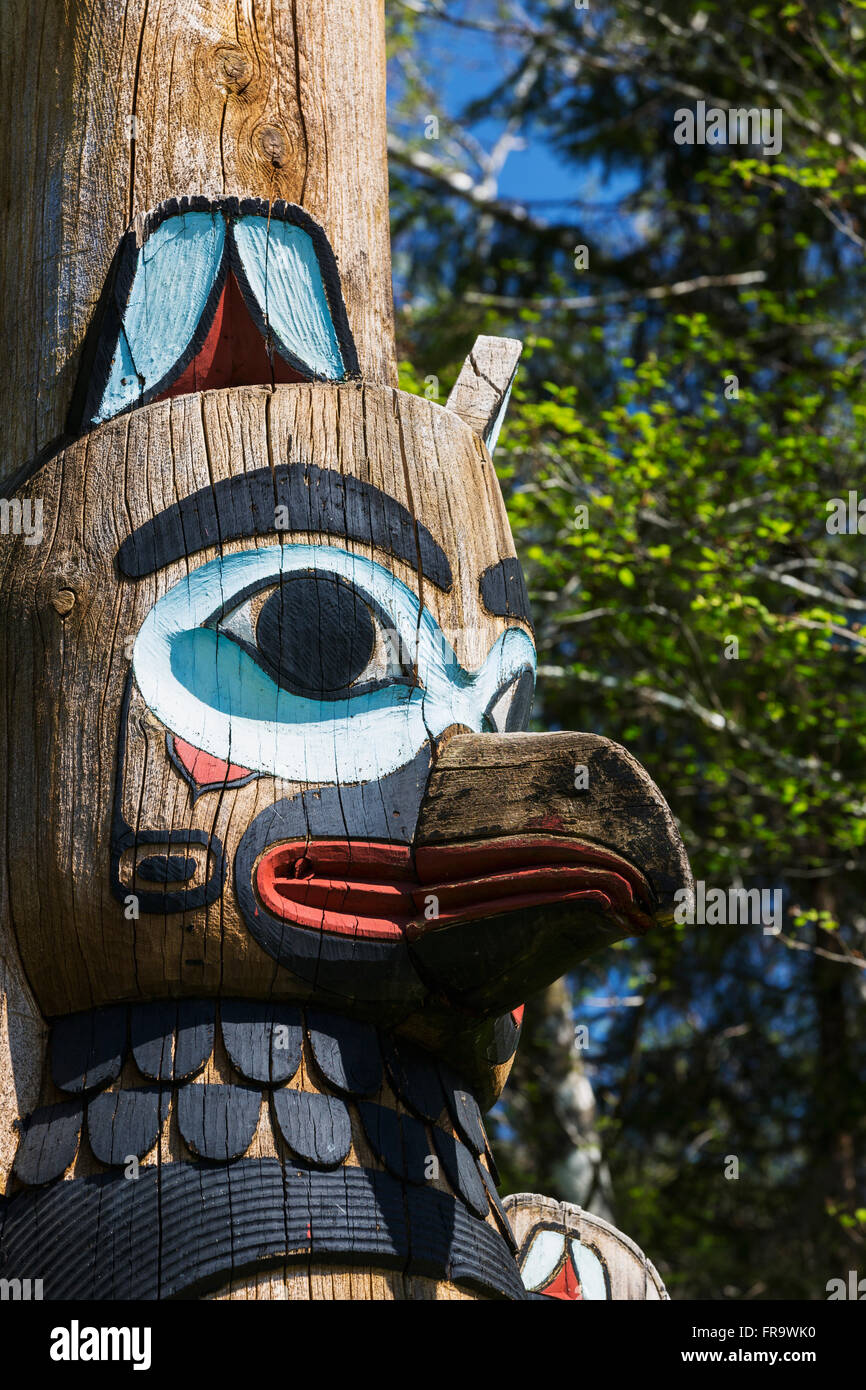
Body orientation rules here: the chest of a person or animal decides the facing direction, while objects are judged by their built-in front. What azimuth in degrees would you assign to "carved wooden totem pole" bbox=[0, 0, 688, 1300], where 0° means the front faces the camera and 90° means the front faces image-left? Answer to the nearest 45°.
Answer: approximately 315°
